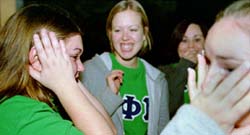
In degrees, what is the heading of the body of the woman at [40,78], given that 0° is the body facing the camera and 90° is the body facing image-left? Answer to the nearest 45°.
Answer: approximately 270°

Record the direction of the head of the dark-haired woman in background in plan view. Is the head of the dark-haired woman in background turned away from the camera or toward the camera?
toward the camera
